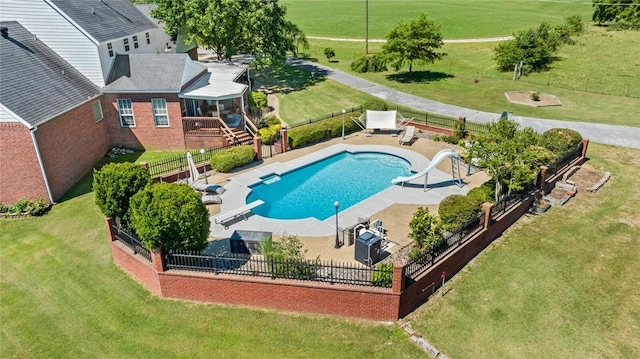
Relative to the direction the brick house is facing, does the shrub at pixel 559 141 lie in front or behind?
behind

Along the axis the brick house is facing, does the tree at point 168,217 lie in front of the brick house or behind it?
behind

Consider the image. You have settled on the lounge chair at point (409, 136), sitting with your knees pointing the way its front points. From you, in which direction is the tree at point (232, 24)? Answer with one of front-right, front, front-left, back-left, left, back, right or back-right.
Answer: right

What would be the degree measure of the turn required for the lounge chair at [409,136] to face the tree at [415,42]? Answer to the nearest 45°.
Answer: approximately 135° to its right

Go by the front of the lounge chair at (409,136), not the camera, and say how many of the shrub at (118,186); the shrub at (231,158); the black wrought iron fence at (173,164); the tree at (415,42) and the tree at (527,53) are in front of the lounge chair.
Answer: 3

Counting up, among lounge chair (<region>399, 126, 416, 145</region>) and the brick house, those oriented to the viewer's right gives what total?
0

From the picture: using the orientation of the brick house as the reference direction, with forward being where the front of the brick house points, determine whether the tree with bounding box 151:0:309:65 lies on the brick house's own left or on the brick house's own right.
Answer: on the brick house's own right

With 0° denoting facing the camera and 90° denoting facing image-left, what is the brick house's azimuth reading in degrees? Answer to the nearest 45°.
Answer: approximately 135°

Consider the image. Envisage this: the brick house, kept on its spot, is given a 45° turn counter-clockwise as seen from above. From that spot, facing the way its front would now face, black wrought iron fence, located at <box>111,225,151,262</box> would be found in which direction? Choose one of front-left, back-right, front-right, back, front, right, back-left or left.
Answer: left

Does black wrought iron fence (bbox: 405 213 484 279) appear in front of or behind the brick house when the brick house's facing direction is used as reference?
behind

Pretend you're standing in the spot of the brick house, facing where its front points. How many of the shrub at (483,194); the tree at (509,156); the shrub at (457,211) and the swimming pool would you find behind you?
4

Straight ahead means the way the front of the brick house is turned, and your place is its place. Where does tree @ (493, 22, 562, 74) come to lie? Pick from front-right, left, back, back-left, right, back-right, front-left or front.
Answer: back-right

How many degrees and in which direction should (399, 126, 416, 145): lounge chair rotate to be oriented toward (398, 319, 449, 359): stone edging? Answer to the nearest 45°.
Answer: approximately 45° to its left

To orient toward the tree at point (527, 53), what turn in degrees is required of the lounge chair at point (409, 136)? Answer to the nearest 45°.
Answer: approximately 180°
